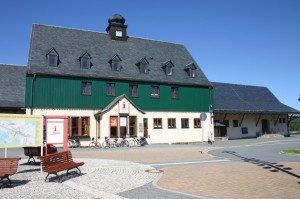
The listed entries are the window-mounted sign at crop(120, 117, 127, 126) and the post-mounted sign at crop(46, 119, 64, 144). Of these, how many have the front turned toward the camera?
2

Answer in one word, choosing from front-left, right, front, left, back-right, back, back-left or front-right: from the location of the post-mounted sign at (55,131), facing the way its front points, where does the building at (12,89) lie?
back

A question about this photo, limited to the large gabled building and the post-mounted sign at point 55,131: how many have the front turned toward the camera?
2

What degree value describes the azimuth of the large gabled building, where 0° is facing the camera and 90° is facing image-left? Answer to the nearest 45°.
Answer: approximately 0°

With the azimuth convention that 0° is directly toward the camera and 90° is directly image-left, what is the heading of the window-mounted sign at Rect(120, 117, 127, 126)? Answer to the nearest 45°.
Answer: approximately 0°

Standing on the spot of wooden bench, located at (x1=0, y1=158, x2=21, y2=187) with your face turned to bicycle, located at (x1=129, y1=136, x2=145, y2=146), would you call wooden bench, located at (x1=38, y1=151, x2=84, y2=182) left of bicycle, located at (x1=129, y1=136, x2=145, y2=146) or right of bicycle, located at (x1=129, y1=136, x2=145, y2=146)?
right

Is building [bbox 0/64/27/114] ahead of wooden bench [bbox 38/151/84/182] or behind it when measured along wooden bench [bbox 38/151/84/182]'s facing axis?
behind

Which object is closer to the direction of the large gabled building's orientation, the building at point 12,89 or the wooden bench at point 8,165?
the wooden bench

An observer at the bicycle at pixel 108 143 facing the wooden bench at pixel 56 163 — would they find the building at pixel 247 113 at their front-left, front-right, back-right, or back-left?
back-left

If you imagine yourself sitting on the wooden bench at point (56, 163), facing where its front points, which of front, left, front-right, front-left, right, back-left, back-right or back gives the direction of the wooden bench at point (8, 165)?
right

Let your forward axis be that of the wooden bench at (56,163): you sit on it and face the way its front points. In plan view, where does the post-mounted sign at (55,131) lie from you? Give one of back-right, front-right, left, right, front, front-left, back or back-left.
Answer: back-left

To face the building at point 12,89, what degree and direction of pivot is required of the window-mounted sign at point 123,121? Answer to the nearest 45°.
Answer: approximately 90° to its right

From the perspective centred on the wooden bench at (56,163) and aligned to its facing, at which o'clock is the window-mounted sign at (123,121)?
The window-mounted sign is roughly at 8 o'clock from the wooden bench.
